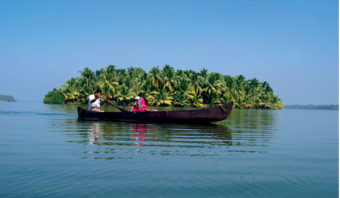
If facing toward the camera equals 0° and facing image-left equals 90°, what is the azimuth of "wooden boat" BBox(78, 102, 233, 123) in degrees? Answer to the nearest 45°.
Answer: approximately 270°
